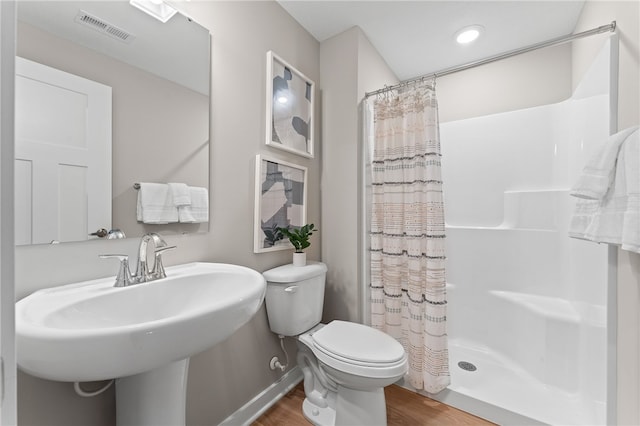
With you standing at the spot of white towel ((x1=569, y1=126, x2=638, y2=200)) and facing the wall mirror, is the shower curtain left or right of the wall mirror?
right

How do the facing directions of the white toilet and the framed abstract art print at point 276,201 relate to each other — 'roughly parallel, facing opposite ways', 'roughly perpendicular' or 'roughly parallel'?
roughly parallel

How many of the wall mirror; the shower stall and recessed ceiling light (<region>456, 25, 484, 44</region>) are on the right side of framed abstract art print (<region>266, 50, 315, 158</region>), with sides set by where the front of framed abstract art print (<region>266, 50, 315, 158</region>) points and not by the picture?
1

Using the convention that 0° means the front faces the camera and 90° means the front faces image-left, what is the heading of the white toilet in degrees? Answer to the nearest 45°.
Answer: approximately 315°

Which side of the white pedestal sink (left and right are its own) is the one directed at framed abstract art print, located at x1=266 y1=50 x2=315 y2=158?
left

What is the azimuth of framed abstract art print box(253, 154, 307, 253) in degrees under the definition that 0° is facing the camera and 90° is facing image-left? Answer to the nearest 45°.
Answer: approximately 315°

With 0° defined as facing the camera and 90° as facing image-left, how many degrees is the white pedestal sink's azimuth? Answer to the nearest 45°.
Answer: approximately 315°

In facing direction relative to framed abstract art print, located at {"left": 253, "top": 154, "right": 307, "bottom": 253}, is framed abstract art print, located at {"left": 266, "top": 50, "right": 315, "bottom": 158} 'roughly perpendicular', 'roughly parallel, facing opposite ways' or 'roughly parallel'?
roughly parallel

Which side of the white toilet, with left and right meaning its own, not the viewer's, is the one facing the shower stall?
left

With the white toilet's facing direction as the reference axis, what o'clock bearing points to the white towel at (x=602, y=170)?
The white towel is roughly at 11 o'clock from the white toilet.

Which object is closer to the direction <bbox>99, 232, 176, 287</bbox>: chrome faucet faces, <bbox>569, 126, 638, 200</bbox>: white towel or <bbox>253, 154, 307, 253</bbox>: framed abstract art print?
the white towel

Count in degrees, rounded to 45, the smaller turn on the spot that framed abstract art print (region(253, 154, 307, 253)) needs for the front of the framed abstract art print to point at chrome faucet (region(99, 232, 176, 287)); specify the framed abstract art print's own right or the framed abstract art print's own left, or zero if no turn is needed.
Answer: approximately 90° to the framed abstract art print's own right

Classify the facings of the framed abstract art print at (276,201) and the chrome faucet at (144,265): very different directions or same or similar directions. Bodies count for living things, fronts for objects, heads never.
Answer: same or similar directions

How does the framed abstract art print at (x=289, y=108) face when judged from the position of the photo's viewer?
facing the viewer and to the right of the viewer

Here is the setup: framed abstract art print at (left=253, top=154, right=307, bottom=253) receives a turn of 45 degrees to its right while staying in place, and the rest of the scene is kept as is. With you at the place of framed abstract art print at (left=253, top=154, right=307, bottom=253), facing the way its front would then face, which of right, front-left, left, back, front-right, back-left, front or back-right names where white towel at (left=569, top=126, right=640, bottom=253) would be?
front-left

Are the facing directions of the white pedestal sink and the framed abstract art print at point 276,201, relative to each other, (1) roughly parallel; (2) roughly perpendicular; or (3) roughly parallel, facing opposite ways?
roughly parallel
